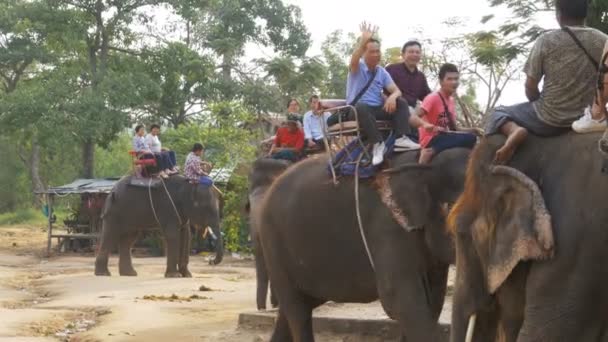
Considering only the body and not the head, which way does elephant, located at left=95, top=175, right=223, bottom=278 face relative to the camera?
to the viewer's right

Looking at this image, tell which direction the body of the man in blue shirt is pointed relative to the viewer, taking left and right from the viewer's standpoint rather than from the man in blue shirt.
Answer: facing the viewer and to the right of the viewer

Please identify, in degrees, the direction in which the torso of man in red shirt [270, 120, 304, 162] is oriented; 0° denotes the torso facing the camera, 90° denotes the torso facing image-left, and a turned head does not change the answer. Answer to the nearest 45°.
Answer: approximately 45°

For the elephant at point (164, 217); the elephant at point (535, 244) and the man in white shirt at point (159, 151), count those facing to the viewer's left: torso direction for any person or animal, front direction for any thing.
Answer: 1

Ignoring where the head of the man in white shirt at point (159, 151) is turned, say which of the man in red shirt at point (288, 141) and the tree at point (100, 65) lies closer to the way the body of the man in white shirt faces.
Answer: the man in red shirt

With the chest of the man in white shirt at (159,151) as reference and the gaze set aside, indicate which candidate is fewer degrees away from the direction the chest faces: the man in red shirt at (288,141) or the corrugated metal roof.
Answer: the man in red shirt

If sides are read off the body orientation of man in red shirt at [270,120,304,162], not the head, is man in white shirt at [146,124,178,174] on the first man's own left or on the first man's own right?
on the first man's own right

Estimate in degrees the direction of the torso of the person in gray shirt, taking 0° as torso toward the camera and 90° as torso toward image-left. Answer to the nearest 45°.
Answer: approximately 135°

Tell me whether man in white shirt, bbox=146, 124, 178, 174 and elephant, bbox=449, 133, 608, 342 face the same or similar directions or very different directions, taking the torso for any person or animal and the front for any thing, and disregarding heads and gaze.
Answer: very different directions
